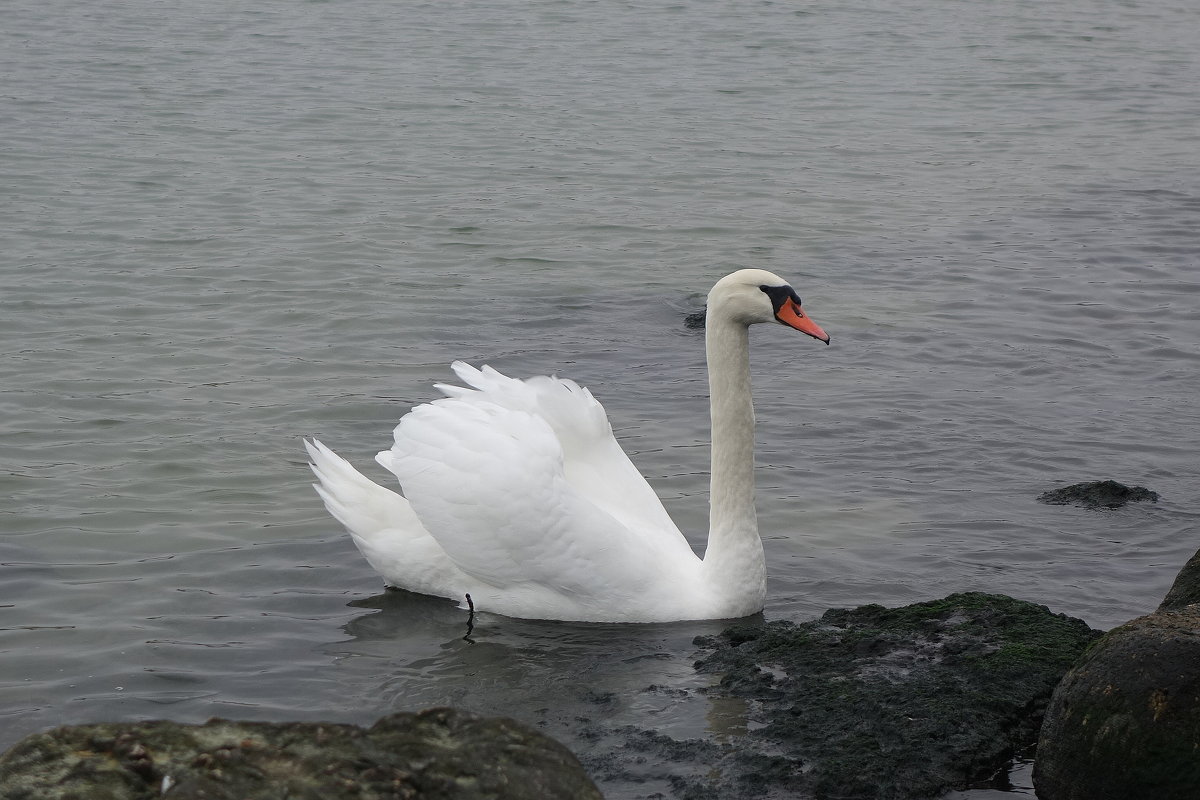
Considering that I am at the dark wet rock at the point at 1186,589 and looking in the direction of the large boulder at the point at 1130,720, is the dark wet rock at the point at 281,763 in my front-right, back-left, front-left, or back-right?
front-right

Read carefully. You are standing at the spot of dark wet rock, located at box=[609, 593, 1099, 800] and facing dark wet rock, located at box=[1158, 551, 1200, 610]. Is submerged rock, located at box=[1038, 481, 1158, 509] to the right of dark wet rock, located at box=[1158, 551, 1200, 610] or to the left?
left

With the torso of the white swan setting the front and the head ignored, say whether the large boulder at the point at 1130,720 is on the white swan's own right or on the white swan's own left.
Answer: on the white swan's own right

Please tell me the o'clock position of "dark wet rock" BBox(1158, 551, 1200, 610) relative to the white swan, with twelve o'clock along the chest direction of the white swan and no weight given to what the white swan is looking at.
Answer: The dark wet rock is roughly at 1 o'clock from the white swan.

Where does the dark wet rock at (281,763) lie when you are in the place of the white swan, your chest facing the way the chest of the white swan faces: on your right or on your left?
on your right

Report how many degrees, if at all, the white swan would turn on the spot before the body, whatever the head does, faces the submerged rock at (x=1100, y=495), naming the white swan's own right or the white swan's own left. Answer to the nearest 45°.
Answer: approximately 45° to the white swan's own left

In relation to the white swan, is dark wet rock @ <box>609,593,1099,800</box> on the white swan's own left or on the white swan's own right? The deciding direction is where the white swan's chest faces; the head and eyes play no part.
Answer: on the white swan's own right

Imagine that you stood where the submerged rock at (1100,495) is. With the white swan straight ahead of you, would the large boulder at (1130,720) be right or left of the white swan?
left

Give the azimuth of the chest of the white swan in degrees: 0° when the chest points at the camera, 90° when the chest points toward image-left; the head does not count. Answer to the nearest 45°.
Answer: approximately 270°

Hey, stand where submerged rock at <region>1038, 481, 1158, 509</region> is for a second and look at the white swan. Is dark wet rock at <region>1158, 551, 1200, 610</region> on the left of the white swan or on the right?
left
